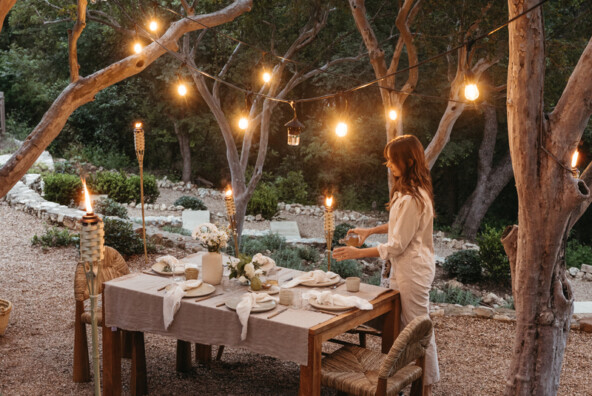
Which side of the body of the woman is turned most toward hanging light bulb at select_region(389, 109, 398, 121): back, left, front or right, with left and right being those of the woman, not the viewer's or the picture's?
right

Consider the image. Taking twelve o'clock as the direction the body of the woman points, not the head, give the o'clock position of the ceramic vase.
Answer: The ceramic vase is roughly at 12 o'clock from the woman.

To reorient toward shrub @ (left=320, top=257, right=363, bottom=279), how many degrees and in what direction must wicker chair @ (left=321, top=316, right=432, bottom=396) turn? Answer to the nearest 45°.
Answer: approximately 45° to its right

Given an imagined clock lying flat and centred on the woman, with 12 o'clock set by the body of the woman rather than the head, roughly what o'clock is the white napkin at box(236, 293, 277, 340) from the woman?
The white napkin is roughly at 11 o'clock from the woman.

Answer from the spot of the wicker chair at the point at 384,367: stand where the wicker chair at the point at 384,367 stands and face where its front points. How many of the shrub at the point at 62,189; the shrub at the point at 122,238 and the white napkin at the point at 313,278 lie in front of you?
3

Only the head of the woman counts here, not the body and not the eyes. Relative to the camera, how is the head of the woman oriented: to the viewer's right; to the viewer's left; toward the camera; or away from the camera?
to the viewer's left

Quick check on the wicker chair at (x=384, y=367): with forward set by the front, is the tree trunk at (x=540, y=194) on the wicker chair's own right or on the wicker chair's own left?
on the wicker chair's own right

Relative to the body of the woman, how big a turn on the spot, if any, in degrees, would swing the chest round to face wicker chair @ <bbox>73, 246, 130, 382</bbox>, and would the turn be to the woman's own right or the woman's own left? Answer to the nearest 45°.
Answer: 0° — they already face it

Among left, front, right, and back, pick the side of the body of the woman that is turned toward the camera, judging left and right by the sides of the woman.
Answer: left

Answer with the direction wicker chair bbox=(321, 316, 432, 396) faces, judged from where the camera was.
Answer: facing away from the viewer and to the left of the viewer

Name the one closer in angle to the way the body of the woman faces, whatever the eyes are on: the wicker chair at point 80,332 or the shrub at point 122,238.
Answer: the wicker chair

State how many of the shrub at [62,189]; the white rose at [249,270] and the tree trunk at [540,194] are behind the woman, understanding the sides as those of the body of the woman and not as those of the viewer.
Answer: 1

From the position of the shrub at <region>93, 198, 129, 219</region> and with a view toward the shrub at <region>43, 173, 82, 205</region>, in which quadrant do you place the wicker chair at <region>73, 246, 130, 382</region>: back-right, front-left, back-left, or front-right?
back-left

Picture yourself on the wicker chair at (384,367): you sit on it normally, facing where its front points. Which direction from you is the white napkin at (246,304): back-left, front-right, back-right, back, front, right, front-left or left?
front-left

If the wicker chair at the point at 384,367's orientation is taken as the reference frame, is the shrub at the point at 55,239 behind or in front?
in front

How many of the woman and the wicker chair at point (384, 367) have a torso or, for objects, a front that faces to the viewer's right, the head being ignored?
0
